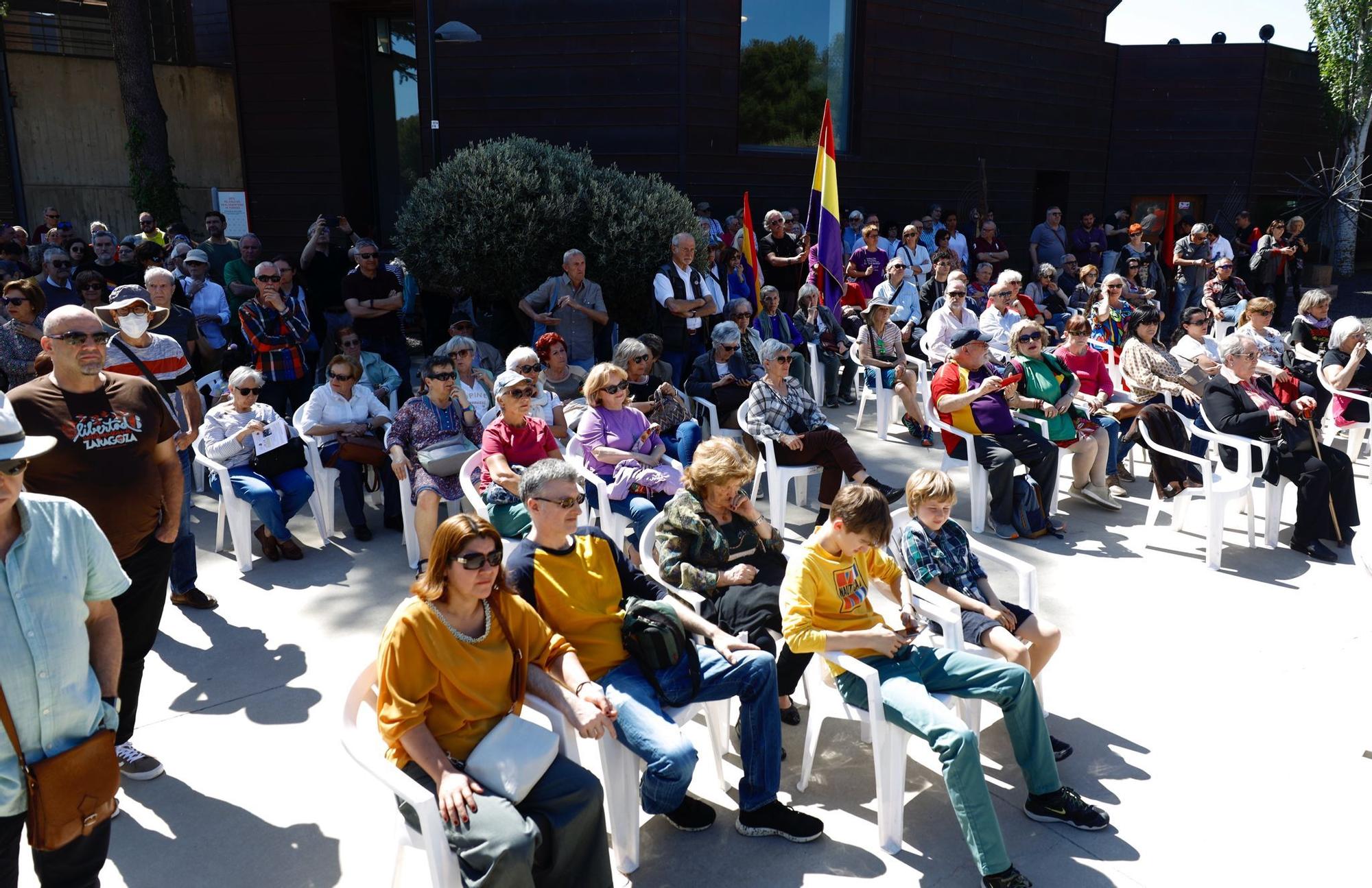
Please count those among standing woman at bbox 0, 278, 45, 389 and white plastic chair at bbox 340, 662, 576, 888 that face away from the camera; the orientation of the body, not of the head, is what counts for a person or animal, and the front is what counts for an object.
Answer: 0

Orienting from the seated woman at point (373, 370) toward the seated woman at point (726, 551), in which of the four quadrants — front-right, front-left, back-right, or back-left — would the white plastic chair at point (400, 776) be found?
front-right

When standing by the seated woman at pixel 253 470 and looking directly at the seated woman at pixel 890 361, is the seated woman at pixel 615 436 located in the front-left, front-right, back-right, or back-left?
front-right

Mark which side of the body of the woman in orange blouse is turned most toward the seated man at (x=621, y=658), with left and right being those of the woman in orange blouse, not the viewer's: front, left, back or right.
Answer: left

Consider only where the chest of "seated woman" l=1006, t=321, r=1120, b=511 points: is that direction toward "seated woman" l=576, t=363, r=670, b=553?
no

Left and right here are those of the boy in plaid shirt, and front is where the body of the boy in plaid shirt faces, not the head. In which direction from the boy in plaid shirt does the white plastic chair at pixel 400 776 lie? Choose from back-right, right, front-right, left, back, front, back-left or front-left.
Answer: right

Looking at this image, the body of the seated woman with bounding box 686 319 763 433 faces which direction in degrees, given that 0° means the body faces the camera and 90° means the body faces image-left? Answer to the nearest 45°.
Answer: approximately 315°

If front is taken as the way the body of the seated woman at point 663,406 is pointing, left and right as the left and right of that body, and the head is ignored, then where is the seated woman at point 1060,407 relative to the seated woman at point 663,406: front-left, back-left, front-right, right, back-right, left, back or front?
front-left

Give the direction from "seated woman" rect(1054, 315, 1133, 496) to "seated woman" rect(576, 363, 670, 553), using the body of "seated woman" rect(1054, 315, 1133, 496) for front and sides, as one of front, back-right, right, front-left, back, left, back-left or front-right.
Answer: right

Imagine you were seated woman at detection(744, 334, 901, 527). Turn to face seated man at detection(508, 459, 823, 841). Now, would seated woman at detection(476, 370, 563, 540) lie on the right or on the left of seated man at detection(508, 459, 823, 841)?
right

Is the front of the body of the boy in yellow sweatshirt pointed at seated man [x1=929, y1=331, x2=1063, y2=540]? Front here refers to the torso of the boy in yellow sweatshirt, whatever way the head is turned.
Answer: no

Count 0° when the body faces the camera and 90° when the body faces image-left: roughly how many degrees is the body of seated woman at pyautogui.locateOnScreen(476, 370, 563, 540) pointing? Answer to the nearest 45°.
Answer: approximately 315°

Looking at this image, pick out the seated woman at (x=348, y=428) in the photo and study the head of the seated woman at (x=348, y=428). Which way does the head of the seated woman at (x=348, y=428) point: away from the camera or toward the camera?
toward the camera

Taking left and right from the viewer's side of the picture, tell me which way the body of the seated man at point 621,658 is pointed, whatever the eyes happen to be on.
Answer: facing the viewer and to the right of the viewer

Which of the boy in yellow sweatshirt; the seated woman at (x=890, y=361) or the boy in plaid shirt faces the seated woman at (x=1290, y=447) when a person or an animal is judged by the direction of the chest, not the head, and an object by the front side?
the seated woman at (x=890, y=361)

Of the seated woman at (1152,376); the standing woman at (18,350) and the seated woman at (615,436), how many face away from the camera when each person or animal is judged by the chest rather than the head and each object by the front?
0

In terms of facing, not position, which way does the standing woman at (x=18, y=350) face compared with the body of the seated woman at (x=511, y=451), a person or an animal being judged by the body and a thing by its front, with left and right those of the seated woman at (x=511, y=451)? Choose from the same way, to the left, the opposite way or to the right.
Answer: the same way

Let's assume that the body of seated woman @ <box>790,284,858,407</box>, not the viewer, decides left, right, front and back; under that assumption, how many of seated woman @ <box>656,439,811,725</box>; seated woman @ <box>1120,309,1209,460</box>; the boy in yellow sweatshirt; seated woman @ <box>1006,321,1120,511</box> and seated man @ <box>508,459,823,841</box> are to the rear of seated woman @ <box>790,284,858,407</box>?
0

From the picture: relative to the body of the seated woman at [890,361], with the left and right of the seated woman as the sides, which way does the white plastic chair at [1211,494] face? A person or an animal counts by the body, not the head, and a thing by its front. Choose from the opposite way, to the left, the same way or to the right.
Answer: the same way
